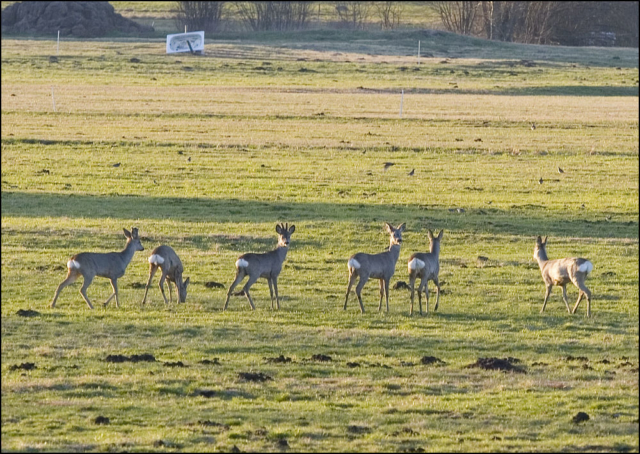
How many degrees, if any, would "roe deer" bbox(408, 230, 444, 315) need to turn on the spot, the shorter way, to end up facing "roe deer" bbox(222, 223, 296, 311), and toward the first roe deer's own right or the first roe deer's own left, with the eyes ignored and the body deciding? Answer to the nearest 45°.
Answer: approximately 135° to the first roe deer's own left

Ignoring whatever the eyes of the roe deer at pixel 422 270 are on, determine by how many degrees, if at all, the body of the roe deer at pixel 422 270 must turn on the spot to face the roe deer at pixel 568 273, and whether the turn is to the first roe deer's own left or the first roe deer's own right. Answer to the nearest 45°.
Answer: approximately 45° to the first roe deer's own right

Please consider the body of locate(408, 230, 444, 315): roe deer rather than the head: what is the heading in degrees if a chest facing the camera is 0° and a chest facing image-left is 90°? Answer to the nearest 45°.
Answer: approximately 225°

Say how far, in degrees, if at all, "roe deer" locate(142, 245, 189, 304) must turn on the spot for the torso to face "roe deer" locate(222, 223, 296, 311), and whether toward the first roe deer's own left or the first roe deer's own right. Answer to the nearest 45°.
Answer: approximately 45° to the first roe deer's own right

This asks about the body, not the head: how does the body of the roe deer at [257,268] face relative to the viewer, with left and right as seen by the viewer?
facing away from the viewer and to the right of the viewer

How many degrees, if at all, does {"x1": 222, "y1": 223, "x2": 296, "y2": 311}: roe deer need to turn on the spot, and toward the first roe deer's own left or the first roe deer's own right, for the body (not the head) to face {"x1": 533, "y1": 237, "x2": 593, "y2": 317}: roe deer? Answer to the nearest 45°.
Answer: approximately 45° to the first roe deer's own right

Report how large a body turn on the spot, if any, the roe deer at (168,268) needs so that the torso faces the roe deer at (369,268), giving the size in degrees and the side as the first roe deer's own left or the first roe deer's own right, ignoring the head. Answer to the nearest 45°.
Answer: approximately 45° to the first roe deer's own right

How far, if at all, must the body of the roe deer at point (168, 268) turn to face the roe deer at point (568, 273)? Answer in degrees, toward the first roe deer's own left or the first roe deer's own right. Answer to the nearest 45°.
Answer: approximately 45° to the first roe deer's own right

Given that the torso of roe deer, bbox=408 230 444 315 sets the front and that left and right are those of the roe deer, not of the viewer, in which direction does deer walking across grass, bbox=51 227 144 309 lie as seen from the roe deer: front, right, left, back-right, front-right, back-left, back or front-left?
back-left

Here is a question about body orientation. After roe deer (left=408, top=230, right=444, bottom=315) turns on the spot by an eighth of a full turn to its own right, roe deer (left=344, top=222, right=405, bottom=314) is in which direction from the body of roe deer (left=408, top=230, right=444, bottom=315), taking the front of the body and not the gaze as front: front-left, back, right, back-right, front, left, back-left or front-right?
back

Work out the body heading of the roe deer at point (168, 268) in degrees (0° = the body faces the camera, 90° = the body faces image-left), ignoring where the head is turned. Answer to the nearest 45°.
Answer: approximately 225°
